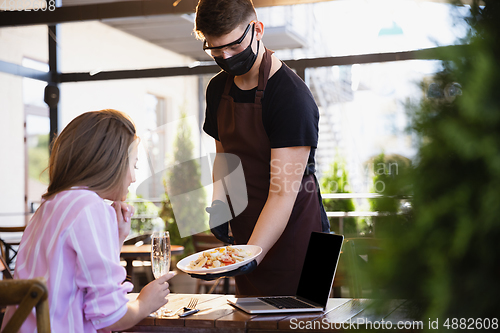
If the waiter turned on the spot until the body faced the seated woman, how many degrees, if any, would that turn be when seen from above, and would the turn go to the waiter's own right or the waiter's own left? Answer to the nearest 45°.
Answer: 0° — they already face them

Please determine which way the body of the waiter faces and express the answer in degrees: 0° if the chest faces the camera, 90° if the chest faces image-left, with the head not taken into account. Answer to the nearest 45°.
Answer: approximately 45°

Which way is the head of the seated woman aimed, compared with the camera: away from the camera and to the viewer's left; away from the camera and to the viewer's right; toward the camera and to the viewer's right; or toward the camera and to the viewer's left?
away from the camera and to the viewer's right
